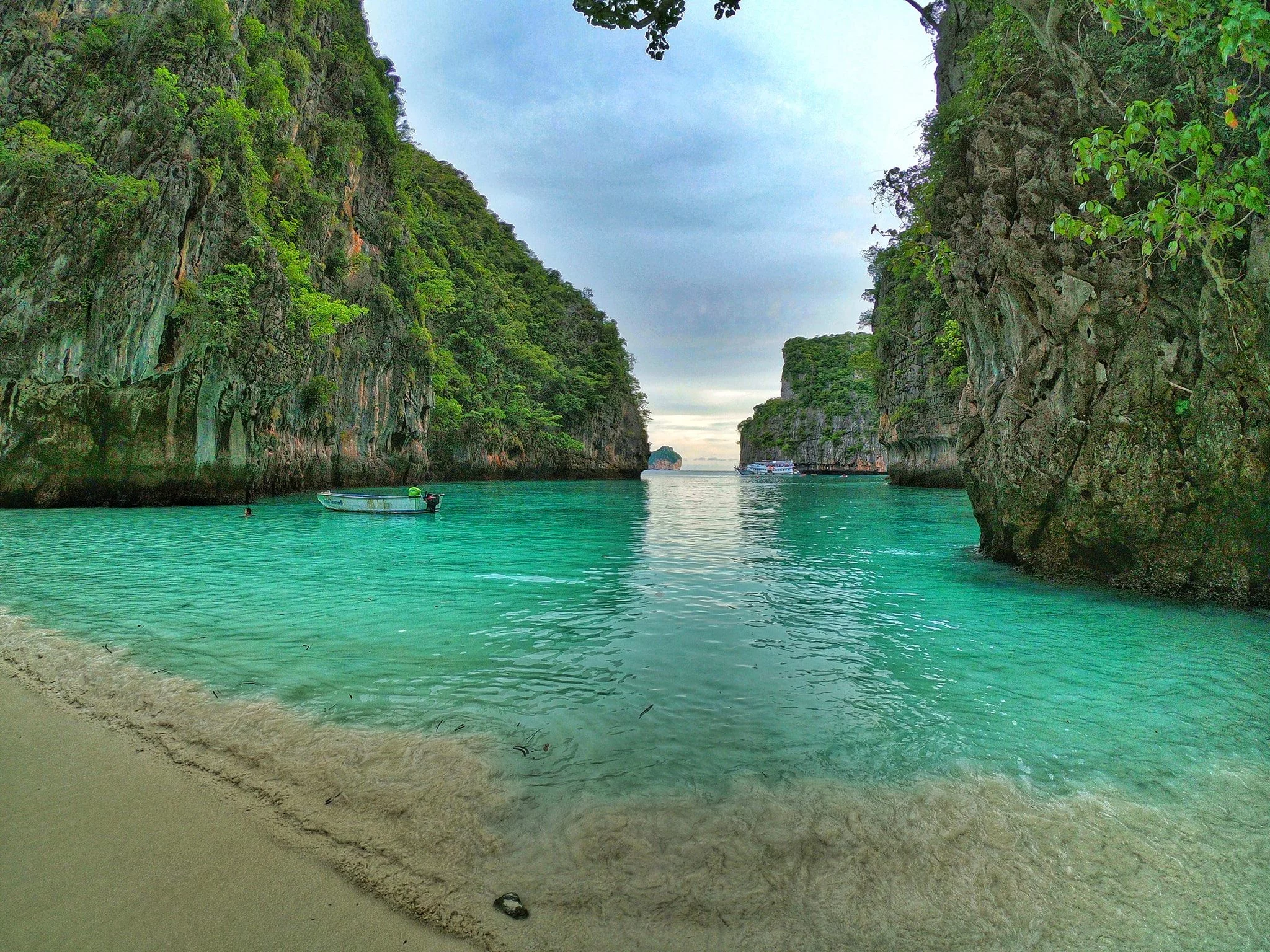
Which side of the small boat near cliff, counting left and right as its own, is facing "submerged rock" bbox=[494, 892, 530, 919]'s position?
left

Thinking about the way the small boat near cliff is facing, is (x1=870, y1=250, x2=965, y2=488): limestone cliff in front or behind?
behind

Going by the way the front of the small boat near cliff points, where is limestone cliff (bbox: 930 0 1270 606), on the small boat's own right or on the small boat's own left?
on the small boat's own left

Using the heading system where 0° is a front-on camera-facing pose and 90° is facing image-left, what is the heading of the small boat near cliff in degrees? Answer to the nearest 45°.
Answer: approximately 90°
